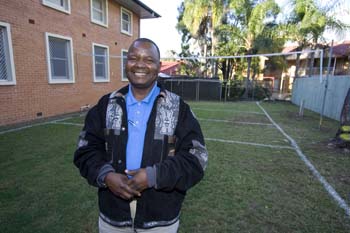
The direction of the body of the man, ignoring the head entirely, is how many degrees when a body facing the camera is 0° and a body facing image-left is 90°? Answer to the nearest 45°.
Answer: approximately 0°

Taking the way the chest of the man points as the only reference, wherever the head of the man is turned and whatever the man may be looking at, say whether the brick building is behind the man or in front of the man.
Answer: behind

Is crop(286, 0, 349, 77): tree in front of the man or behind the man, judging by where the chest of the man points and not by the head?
behind

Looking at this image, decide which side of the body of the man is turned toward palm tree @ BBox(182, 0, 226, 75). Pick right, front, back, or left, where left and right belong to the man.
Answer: back

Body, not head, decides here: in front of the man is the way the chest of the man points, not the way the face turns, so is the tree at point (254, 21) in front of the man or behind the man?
behind
